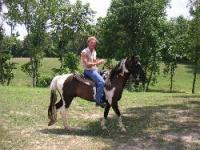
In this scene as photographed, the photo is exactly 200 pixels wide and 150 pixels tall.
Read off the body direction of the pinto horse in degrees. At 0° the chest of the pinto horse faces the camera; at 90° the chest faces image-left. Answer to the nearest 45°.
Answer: approximately 270°
